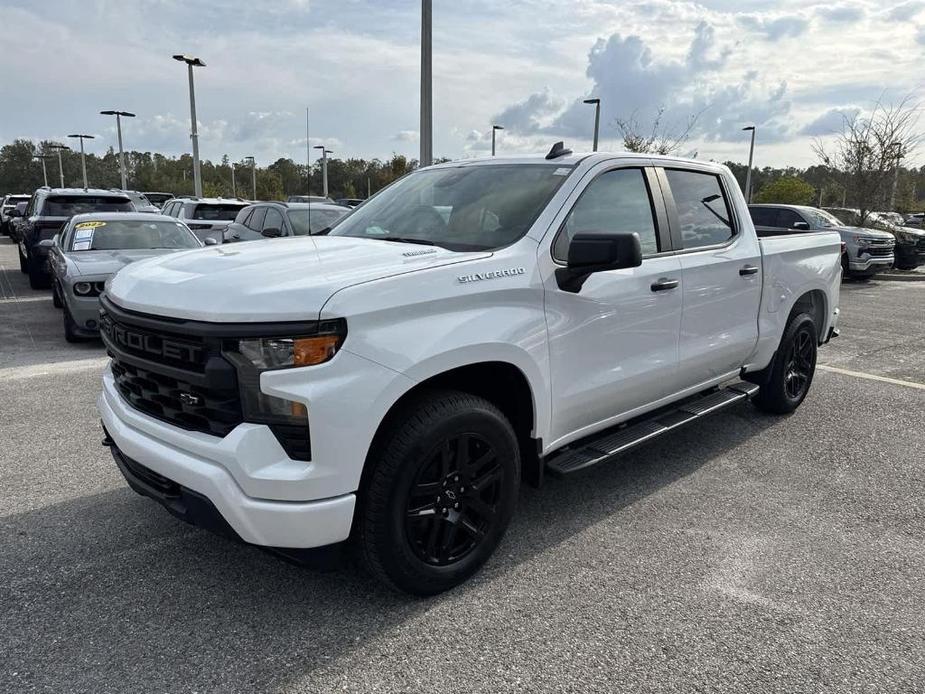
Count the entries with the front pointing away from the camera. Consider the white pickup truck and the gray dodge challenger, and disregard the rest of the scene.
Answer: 0

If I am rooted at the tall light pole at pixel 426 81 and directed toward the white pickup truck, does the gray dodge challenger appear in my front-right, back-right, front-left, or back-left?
front-right

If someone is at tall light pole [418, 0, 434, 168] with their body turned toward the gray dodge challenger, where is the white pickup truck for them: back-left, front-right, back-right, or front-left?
front-left

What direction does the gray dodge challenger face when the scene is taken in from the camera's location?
facing the viewer and to the right of the viewer

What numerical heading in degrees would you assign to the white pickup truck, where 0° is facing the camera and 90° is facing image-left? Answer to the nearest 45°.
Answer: approximately 45°

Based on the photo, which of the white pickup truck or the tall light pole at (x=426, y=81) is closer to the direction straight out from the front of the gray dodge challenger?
the white pickup truck

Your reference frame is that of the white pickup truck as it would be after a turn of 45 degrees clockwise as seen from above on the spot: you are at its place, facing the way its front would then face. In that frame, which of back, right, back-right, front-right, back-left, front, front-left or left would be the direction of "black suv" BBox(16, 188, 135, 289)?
front-right

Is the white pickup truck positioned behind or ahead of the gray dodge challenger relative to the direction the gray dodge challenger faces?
ahead

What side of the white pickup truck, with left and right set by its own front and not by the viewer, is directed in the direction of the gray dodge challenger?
right

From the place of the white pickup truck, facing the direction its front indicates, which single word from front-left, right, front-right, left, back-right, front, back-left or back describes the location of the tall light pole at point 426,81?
back-right
